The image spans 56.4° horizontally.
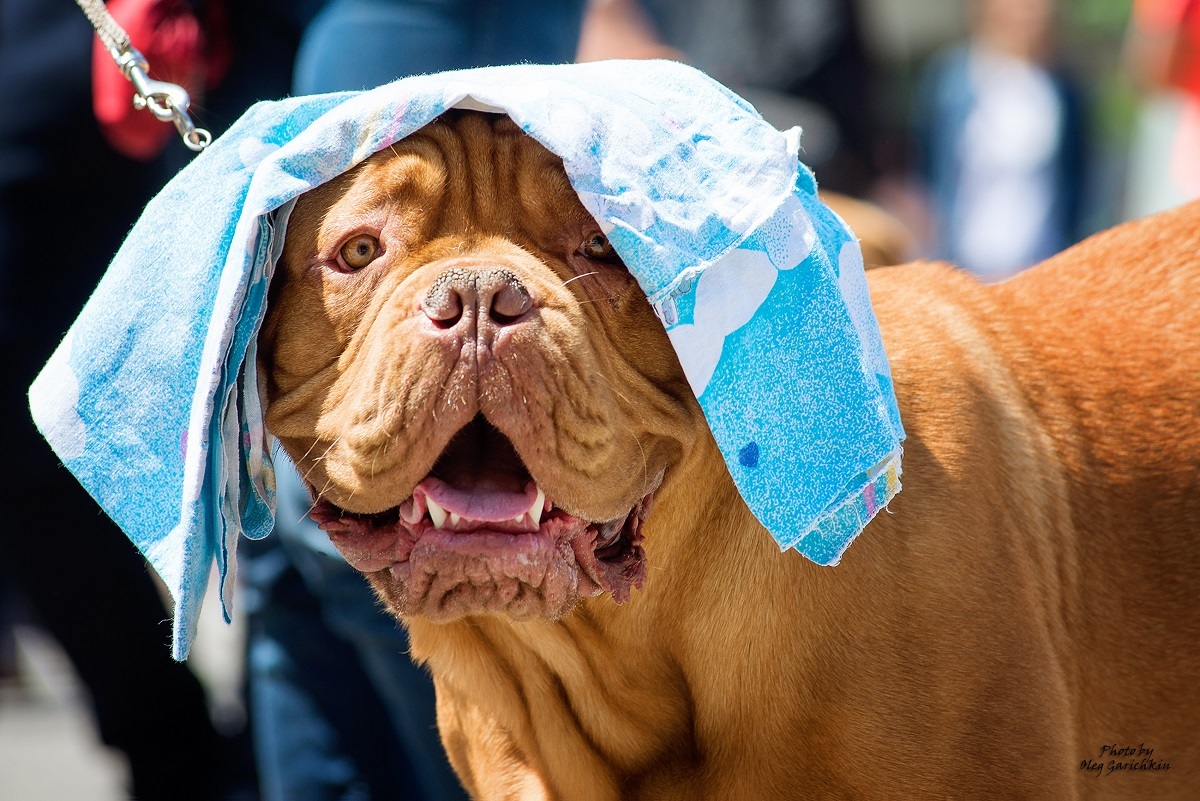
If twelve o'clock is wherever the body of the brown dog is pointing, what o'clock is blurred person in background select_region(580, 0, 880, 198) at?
The blurred person in background is roughly at 5 o'clock from the brown dog.

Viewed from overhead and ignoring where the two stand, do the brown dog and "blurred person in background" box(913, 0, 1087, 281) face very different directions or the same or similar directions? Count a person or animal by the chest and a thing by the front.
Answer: same or similar directions

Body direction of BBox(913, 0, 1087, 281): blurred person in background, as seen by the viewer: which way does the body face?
toward the camera

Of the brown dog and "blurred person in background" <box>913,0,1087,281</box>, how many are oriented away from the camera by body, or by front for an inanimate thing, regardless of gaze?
0

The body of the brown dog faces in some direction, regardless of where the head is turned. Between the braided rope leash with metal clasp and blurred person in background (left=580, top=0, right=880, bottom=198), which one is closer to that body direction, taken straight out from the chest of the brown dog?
the braided rope leash with metal clasp

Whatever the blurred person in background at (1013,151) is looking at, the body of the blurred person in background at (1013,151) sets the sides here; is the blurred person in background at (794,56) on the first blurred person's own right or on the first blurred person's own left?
on the first blurred person's own right

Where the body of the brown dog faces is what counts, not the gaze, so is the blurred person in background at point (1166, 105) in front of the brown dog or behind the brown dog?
behind

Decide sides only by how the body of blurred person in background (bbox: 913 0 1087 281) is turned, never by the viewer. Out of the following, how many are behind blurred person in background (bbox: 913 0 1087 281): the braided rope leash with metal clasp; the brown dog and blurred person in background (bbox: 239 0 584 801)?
0

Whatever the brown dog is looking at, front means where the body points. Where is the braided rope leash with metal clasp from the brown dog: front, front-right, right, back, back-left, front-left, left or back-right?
right

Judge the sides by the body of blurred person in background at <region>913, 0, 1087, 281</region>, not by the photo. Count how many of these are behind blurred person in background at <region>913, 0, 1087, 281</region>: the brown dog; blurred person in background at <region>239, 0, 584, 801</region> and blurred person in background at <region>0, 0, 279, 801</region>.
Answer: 0

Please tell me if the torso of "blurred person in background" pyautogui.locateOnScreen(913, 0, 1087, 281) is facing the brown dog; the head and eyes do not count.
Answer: yes

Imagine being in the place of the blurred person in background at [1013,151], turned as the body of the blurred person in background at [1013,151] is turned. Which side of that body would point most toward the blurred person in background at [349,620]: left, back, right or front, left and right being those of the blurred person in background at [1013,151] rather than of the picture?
front

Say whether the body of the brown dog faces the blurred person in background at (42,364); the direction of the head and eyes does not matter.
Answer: no

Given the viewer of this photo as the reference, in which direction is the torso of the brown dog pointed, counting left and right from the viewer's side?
facing the viewer and to the left of the viewer

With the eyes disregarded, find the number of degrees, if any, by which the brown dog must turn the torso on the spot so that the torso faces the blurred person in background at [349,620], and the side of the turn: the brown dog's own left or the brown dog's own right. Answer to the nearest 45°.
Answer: approximately 90° to the brown dog's own right
